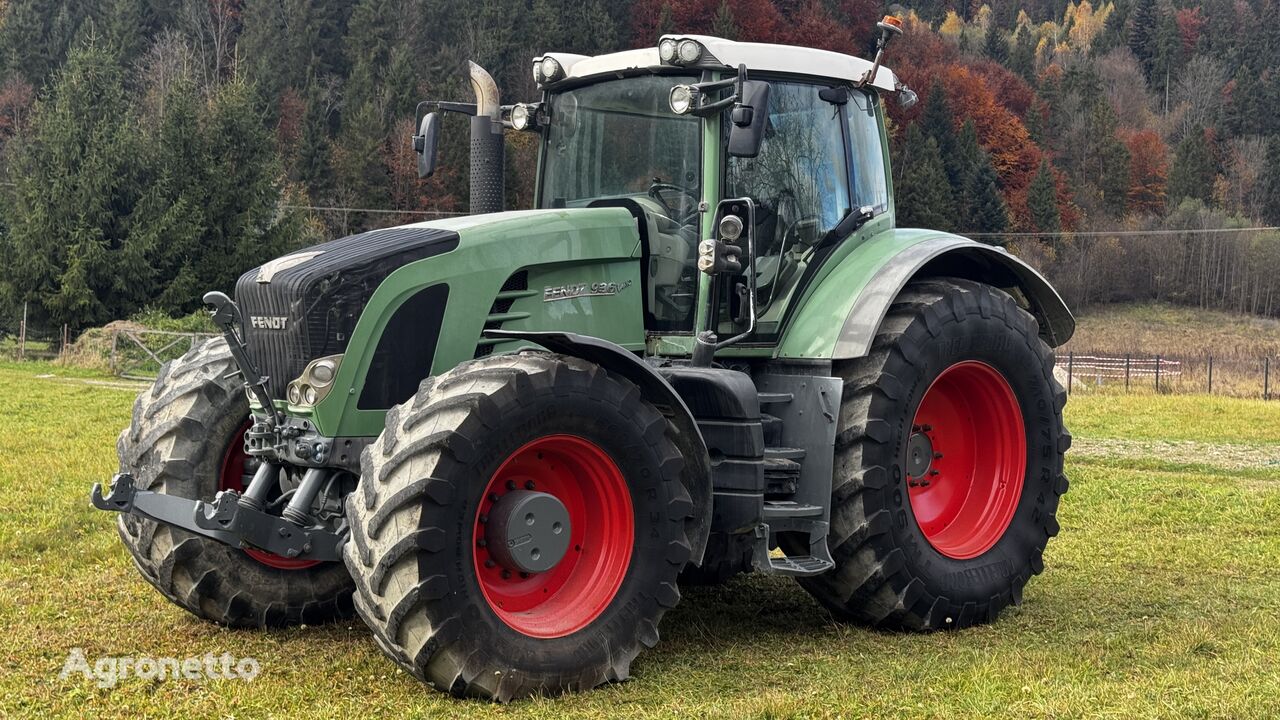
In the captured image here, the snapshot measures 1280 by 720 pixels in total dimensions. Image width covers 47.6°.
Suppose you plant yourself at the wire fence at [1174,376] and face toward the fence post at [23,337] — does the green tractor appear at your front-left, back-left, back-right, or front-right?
front-left

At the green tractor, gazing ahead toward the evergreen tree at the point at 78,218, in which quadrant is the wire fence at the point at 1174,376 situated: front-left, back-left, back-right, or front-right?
front-right

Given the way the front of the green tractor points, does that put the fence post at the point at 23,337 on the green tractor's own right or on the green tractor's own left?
on the green tractor's own right

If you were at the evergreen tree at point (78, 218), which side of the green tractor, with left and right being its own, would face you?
right

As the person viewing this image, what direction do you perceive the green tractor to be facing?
facing the viewer and to the left of the viewer

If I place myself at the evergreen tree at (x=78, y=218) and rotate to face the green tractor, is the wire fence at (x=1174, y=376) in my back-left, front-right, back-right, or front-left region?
front-left

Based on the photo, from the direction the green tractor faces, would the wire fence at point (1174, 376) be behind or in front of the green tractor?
behind

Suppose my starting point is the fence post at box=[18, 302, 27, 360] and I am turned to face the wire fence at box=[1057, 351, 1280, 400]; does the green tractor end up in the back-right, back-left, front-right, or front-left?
front-right
